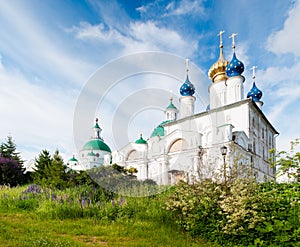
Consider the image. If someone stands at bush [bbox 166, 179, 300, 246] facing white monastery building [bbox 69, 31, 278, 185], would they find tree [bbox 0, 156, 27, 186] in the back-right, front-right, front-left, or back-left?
front-left

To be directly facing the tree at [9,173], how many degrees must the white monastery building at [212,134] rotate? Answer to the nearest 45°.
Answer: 0° — it already faces it

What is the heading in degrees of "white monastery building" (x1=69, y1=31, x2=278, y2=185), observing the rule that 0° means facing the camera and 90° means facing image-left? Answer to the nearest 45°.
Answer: approximately 45°

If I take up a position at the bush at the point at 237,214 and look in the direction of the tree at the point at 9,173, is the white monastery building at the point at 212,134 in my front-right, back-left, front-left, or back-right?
front-right

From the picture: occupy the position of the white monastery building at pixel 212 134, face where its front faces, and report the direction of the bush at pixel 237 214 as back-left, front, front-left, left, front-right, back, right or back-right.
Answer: front-left

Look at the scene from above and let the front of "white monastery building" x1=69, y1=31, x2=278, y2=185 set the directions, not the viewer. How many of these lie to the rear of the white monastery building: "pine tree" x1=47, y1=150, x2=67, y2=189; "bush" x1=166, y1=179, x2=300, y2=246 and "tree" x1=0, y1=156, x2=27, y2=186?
0
